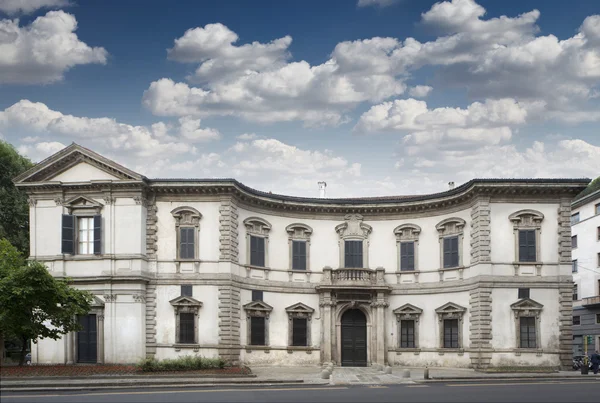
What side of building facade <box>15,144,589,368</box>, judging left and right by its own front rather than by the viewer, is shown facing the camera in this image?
front

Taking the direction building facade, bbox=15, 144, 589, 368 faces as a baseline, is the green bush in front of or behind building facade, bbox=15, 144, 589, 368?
in front

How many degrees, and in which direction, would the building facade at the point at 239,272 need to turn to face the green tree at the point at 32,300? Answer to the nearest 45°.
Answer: approximately 45° to its right
